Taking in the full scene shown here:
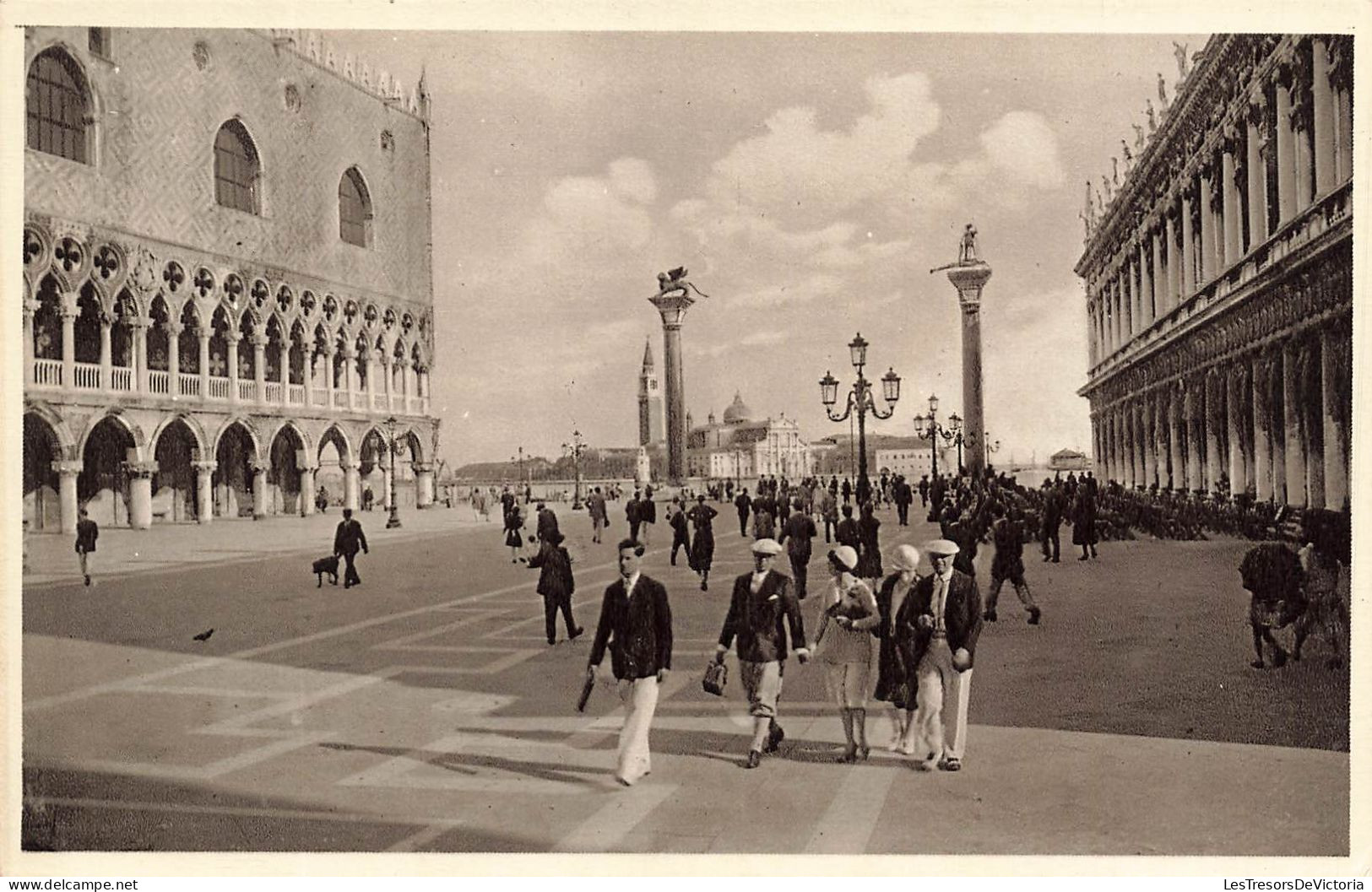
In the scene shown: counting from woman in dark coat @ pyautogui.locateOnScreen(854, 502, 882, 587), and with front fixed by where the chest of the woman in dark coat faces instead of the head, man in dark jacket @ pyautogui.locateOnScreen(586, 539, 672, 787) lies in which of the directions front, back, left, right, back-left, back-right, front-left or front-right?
back

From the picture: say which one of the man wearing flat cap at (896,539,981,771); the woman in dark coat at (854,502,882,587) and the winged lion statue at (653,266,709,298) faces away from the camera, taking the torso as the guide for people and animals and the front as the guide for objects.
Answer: the woman in dark coat

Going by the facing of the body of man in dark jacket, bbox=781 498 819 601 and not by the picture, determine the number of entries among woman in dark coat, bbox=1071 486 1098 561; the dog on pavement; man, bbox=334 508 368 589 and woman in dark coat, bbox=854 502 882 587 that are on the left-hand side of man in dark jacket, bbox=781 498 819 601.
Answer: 2

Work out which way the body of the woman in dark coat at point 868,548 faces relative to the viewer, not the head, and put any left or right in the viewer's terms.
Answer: facing away from the viewer

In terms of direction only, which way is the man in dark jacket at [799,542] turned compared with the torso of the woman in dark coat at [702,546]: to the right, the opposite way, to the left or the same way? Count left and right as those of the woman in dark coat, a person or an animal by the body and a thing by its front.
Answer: the same way

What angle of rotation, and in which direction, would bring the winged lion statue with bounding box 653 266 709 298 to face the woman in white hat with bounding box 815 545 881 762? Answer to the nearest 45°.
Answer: approximately 90° to its left

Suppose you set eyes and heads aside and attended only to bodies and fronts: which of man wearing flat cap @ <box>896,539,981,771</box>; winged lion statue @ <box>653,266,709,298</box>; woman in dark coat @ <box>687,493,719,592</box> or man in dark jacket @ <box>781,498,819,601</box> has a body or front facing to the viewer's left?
the winged lion statue

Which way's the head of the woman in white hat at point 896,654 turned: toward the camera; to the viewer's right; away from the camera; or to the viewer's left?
toward the camera

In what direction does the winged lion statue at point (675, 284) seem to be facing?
to the viewer's left

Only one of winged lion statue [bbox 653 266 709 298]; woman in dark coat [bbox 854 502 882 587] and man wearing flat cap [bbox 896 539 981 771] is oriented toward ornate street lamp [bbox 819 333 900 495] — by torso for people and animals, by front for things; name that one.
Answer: the woman in dark coat

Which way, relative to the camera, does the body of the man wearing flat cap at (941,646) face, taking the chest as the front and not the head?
toward the camera
